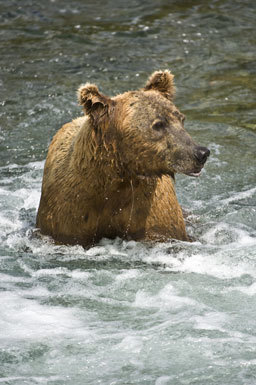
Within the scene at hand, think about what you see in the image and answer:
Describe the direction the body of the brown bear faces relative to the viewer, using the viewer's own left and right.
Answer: facing the viewer and to the right of the viewer
